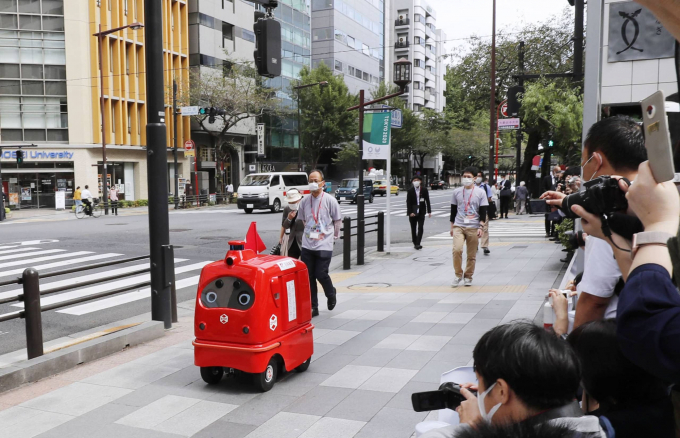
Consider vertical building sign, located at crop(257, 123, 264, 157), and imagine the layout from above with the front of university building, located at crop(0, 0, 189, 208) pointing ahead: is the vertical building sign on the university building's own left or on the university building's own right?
on the university building's own left

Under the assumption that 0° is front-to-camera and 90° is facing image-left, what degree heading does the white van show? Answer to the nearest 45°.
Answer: approximately 45°

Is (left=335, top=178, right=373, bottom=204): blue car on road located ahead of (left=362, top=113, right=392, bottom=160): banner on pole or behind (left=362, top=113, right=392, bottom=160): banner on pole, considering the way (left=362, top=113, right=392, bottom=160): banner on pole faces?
behind

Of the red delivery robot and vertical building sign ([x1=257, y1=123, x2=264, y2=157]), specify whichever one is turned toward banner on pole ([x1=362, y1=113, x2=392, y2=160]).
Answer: the vertical building sign

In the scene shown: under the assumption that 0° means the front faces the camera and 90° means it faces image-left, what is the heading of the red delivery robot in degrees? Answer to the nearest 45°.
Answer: approximately 45°

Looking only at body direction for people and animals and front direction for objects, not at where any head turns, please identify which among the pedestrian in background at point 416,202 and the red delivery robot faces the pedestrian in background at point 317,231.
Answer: the pedestrian in background at point 416,202

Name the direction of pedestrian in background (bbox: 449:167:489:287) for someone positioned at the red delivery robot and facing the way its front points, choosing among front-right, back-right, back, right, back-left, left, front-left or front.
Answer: back

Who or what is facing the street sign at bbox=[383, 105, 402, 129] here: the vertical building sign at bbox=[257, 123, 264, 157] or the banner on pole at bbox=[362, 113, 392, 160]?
the vertical building sign at bbox=[257, 123, 264, 157]

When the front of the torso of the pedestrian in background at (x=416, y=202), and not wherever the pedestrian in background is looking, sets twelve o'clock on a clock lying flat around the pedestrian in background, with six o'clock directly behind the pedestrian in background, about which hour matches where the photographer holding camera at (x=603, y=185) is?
The photographer holding camera is roughly at 12 o'clock from the pedestrian in background.
